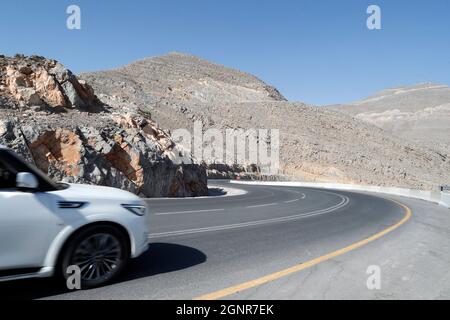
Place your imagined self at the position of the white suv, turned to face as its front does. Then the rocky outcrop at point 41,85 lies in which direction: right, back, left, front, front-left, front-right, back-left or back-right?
left

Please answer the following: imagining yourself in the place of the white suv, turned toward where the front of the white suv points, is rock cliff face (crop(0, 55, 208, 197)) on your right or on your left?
on your left

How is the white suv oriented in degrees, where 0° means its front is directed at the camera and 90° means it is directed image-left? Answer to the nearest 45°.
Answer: approximately 270°
